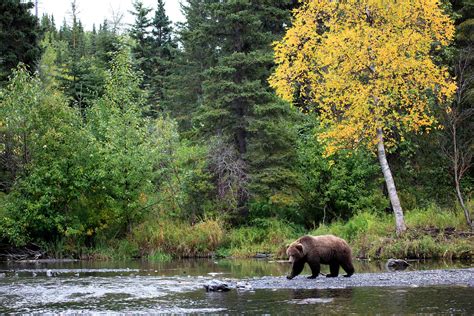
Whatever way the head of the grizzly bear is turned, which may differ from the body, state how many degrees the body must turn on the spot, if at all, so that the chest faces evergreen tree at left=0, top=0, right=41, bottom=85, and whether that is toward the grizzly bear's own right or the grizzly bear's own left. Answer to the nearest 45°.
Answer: approximately 45° to the grizzly bear's own right

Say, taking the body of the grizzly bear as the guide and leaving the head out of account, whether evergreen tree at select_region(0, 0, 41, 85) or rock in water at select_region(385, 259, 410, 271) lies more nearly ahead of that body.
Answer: the evergreen tree

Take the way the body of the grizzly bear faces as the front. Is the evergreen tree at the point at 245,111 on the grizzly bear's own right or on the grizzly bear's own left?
on the grizzly bear's own right

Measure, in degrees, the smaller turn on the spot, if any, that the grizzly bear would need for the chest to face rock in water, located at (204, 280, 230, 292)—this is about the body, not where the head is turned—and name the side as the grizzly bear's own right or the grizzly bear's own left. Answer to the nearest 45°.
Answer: approximately 45° to the grizzly bear's own left

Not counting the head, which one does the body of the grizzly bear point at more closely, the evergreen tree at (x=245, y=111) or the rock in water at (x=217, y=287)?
the rock in water

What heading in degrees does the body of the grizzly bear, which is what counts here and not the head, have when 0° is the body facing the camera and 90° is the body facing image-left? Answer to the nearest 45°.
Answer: approximately 90°
